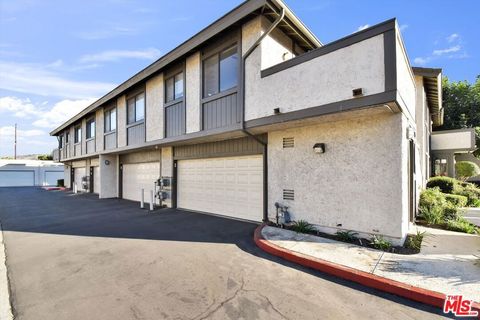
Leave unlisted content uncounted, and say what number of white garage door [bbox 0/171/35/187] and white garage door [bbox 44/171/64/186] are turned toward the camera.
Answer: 2

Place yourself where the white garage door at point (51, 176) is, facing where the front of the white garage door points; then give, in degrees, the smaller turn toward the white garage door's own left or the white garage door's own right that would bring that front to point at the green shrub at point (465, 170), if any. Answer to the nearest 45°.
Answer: approximately 45° to the white garage door's own left

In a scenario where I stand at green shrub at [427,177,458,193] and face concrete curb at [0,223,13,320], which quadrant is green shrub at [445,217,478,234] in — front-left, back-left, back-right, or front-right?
front-left

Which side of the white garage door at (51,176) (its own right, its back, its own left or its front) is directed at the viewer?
front

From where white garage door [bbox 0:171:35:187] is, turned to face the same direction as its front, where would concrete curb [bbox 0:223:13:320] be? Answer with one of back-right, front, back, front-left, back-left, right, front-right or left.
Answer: front

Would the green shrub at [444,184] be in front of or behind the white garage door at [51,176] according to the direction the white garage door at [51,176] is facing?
in front

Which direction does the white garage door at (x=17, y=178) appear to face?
toward the camera

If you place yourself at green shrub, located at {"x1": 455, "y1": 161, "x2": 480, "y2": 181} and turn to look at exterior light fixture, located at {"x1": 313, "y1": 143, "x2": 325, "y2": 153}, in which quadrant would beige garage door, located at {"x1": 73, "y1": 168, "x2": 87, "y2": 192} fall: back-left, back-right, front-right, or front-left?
front-right

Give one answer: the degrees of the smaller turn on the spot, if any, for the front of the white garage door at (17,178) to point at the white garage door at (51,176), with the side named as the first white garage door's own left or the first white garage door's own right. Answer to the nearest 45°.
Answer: approximately 90° to the first white garage door's own left

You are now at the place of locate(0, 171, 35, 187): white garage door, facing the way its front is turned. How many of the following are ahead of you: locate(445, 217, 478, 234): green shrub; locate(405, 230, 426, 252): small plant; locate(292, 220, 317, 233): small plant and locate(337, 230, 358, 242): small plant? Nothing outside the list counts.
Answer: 4

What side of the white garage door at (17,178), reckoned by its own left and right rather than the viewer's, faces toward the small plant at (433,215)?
front

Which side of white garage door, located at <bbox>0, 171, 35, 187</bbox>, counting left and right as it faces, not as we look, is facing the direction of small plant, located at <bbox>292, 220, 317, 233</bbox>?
front
